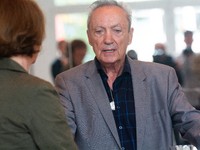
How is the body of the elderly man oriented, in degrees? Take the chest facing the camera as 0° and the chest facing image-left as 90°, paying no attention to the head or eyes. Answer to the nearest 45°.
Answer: approximately 0°

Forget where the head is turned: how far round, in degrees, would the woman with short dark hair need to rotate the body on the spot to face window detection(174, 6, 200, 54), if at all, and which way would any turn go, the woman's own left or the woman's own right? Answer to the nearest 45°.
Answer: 0° — they already face it

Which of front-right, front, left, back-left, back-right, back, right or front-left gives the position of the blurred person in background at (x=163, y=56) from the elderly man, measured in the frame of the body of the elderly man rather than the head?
back

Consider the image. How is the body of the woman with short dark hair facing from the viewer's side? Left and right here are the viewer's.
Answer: facing away from the viewer and to the right of the viewer

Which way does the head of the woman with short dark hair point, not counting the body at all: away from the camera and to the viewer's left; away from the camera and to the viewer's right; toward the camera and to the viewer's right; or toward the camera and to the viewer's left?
away from the camera and to the viewer's right

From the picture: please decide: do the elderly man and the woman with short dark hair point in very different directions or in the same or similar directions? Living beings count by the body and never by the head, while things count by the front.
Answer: very different directions

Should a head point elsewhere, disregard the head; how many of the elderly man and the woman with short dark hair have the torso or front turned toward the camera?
1

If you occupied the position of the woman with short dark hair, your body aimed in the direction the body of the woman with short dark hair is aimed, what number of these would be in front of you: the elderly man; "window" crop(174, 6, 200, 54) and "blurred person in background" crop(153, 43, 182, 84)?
3
